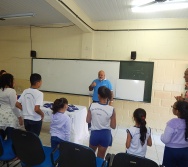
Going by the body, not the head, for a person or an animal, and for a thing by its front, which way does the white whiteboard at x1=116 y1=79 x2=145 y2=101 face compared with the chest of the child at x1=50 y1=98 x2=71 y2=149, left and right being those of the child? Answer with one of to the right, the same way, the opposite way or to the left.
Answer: the opposite way

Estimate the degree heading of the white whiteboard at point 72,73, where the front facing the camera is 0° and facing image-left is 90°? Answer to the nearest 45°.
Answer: approximately 0°

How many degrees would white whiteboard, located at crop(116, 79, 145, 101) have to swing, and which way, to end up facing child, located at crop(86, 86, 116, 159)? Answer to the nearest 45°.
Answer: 0° — it already faces them

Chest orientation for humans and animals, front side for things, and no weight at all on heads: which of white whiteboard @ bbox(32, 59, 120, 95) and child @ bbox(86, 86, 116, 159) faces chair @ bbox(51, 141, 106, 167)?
the white whiteboard

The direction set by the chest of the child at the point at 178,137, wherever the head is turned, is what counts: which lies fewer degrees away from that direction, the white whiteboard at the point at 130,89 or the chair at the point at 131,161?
the white whiteboard

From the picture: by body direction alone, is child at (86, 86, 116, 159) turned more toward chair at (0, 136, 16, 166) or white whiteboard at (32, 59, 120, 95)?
the white whiteboard

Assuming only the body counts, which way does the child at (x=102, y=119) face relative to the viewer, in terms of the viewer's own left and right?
facing away from the viewer

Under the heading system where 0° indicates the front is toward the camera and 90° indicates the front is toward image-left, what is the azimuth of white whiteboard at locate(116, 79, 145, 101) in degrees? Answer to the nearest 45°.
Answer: approximately 0°

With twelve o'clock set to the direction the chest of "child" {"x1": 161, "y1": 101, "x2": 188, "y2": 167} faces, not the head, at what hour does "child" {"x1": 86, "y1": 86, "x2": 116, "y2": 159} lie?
"child" {"x1": 86, "y1": 86, "x2": 116, "y2": 159} is roughly at 10 o'clock from "child" {"x1": 161, "y1": 101, "x2": 188, "y2": 167}.

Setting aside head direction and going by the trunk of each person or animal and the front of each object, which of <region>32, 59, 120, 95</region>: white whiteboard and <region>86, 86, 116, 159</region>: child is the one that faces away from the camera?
the child

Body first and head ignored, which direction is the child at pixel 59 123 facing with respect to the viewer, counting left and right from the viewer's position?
facing away from the viewer and to the right of the viewer

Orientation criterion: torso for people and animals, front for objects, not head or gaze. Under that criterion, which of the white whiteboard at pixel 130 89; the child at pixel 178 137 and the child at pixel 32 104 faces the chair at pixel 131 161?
the white whiteboard

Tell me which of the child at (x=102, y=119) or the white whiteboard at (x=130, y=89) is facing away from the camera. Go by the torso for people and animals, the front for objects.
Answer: the child
